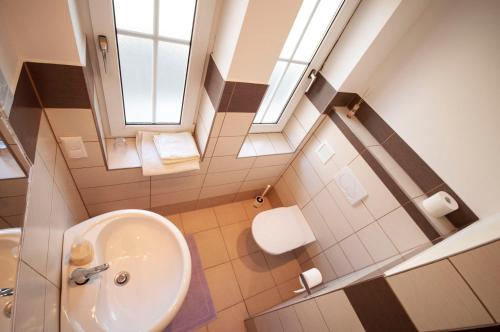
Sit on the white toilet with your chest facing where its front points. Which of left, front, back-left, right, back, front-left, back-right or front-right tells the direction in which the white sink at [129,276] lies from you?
front

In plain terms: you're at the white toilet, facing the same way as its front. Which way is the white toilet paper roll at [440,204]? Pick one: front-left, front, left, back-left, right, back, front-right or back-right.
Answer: left

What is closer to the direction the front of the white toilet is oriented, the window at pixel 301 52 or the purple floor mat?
the purple floor mat

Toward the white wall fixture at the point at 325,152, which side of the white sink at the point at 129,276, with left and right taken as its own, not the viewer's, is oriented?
front

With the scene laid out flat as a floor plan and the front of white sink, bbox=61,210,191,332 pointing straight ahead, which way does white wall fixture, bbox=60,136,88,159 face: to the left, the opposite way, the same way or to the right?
to the right

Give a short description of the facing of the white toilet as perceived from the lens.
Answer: facing the viewer and to the left of the viewer

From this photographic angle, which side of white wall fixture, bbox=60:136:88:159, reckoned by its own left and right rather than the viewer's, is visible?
front

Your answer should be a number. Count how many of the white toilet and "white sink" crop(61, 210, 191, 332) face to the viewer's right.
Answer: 1

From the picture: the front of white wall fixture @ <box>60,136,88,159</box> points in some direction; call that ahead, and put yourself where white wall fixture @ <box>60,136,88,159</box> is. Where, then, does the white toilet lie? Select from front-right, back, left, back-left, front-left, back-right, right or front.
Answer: left

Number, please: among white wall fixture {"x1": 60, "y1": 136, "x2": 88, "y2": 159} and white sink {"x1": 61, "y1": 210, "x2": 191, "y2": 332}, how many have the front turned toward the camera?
1

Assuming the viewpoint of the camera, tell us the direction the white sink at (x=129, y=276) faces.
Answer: facing to the right of the viewer
